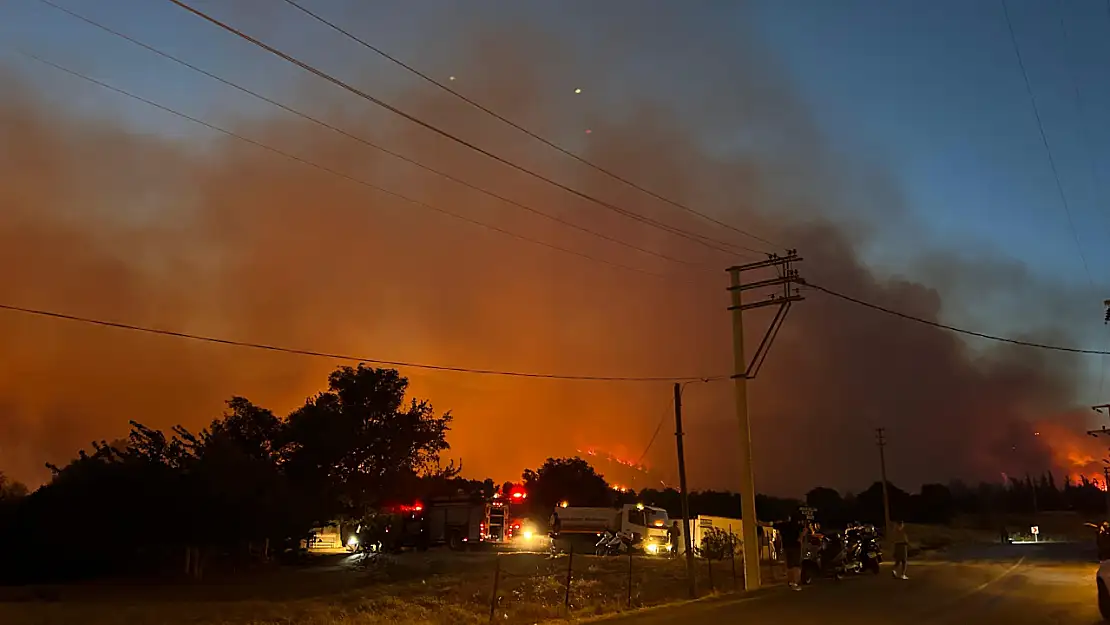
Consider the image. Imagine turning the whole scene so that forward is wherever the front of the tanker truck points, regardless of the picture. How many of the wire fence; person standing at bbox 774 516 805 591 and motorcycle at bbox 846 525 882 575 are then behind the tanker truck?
0

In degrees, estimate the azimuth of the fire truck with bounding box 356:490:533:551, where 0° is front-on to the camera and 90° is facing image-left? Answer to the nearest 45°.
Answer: approximately 135°

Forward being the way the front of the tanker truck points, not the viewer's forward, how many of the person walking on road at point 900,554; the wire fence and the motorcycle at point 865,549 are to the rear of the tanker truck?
0

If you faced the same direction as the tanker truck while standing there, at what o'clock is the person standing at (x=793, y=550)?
The person standing is roughly at 1 o'clock from the tanker truck.

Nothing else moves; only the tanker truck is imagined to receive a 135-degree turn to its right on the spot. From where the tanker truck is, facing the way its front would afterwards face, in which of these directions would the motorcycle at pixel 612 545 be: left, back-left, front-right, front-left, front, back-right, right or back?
left

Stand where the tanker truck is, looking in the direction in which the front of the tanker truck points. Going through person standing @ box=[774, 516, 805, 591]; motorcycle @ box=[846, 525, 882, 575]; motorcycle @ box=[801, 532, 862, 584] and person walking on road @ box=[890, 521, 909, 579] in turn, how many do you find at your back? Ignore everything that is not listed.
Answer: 0

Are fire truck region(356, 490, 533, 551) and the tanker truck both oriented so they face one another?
no

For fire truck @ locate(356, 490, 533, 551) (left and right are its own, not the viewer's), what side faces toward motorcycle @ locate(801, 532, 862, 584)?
back

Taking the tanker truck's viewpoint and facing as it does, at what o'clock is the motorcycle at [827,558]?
The motorcycle is roughly at 1 o'clock from the tanker truck.

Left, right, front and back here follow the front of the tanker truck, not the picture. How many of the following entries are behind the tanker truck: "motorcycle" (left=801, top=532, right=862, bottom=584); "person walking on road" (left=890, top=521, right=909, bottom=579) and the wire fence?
0

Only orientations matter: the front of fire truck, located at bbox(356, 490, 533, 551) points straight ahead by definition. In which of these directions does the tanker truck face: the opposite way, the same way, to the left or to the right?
the opposite way

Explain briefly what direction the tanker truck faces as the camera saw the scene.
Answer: facing the viewer and to the right of the viewer

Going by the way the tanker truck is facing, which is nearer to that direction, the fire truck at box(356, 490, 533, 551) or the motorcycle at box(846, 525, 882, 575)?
the motorcycle

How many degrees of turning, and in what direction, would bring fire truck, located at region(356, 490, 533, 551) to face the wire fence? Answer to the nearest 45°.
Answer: approximately 135° to its left
